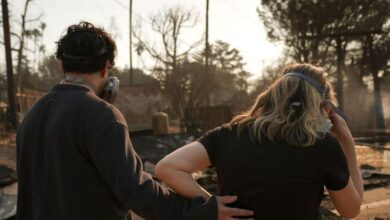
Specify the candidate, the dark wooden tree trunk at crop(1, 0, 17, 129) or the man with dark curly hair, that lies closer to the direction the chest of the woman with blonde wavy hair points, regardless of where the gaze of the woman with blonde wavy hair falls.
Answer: the dark wooden tree trunk

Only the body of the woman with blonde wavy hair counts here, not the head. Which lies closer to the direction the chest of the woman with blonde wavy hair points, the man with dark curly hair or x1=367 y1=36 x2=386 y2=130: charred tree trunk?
the charred tree trunk

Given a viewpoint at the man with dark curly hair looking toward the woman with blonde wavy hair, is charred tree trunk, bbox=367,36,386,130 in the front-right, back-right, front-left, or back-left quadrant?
front-left

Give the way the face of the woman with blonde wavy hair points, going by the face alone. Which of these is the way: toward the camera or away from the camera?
away from the camera

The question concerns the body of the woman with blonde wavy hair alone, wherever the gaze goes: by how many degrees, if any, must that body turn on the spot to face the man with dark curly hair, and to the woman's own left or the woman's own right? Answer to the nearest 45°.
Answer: approximately 90° to the woman's own left

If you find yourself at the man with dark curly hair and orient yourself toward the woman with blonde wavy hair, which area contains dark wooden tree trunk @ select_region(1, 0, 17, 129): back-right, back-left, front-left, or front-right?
back-left

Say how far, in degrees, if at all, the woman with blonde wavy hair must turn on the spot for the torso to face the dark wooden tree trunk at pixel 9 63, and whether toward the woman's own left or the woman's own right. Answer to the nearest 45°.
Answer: approximately 45° to the woman's own left

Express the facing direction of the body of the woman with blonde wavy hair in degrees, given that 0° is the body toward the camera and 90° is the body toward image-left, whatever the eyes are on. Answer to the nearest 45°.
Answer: approximately 180°
